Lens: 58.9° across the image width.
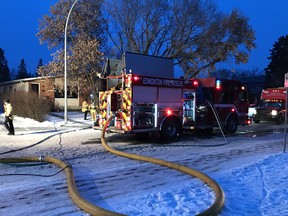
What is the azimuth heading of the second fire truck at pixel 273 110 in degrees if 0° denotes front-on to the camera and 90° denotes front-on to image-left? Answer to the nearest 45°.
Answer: approximately 45°

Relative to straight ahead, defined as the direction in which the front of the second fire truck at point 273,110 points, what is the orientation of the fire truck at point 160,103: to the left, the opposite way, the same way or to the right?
the opposite way

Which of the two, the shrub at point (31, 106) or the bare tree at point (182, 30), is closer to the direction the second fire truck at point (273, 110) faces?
the shrub

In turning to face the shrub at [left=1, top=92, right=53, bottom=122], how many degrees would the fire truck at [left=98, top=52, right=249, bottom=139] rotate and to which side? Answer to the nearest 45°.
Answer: approximately 90° to its left

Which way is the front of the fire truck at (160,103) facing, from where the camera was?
facing away from the viewer and to the right of the viewer
